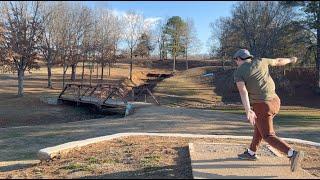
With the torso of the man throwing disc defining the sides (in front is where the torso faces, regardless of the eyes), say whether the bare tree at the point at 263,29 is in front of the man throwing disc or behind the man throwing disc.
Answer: in front

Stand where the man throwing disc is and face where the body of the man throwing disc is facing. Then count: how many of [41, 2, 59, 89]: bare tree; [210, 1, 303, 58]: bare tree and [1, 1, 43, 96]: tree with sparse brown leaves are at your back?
0

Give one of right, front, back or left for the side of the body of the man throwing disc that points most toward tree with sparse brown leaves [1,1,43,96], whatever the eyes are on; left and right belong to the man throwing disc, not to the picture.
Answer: front

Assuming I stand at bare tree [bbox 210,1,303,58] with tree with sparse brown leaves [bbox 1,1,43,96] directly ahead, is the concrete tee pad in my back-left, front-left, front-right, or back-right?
front-left

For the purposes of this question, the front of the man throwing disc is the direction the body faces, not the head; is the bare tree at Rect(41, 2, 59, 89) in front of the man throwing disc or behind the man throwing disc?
in front
